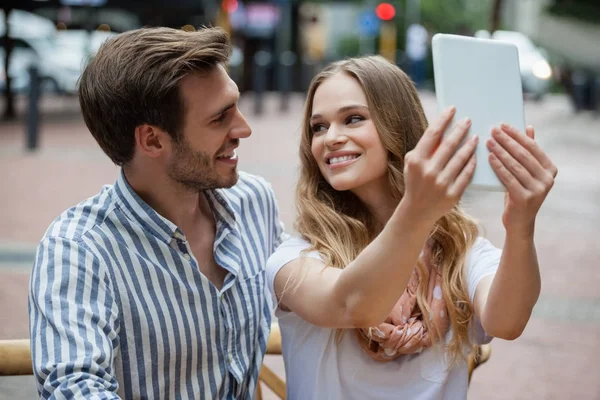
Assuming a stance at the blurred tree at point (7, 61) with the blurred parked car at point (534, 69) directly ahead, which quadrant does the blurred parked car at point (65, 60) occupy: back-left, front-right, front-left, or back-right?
front-left

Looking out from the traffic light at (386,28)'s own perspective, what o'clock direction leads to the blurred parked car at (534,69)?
The blurred parked car is roughly at 11 o'clock from the traffic light.

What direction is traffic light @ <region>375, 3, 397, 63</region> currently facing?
toward the camera

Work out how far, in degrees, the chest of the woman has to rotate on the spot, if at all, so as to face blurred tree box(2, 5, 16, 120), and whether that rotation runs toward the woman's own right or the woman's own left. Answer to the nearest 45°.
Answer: approximately 180°

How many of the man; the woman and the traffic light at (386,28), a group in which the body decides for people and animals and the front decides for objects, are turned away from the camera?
0

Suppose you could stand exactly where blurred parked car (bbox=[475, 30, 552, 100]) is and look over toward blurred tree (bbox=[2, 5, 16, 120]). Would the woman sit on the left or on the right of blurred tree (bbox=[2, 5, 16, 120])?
left

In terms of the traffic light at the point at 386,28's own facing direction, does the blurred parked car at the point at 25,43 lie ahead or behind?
ahead

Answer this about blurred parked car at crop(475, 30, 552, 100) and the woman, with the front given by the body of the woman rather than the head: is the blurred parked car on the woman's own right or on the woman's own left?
on the woman's own left

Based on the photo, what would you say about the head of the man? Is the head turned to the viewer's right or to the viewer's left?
to the viewer's right

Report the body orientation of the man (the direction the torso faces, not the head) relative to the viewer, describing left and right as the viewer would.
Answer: facing the viewer and to the right of the viewer

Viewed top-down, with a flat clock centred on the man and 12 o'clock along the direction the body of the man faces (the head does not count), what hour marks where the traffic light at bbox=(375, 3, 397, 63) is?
The traffic light is roughly at 8 o'clock from the man.

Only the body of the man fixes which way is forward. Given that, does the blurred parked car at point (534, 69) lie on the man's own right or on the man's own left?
on the man's own left

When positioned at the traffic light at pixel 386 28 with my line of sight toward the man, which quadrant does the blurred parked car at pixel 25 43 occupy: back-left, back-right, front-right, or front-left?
front-right
